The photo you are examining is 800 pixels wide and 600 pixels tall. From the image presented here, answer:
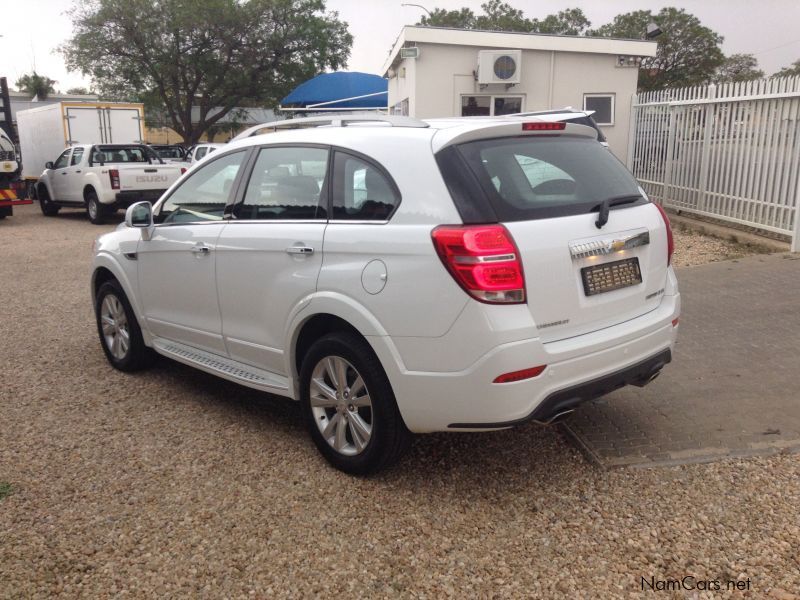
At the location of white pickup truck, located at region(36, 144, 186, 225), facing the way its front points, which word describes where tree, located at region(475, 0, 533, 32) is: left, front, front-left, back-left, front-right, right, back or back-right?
right

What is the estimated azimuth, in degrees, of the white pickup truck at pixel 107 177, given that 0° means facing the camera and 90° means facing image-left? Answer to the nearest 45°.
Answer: approximately 135°

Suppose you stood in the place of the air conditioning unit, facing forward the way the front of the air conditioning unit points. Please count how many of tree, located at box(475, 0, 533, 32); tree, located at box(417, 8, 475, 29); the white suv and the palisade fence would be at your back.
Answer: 2

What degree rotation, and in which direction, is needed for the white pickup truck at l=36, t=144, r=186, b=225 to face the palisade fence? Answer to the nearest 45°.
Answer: approximately 180°

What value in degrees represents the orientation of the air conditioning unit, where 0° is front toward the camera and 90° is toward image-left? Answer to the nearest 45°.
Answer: approximately 0°

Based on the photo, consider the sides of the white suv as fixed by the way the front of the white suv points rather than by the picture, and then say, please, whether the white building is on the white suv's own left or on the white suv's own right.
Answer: on the white suv's own right

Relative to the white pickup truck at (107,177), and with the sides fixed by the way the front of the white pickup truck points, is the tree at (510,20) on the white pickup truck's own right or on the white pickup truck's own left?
on the white pickup truck's own right

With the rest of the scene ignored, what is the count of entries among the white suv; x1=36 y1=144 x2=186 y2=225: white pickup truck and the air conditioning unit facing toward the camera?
1

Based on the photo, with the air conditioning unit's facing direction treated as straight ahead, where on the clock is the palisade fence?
The palisade fence is roughly at 11 o'clock from the air conditioning unit.

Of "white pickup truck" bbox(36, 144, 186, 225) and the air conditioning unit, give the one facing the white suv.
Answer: the air conditioning unit

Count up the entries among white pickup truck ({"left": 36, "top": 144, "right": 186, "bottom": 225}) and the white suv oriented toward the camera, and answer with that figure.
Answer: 0

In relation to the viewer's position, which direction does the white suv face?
facing away from the viewer and to the left of the viewer

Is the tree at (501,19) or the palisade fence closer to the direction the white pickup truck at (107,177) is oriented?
the tree

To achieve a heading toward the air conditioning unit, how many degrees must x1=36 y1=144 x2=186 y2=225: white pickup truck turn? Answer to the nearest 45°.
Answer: approximately 135° to its right
